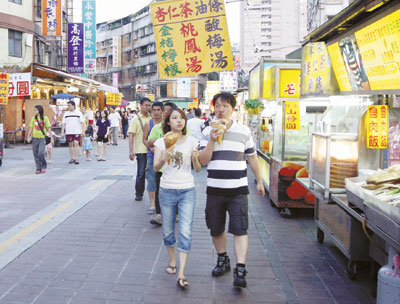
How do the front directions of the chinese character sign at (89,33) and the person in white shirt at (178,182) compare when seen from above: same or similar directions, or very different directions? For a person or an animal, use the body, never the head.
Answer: same or similar directions

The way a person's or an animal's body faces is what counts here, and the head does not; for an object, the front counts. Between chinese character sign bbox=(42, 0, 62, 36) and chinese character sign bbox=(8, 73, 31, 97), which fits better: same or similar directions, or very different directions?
same or similar directions

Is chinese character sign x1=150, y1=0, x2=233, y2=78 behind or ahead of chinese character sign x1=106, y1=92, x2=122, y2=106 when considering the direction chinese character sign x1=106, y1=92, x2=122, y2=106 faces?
ahead

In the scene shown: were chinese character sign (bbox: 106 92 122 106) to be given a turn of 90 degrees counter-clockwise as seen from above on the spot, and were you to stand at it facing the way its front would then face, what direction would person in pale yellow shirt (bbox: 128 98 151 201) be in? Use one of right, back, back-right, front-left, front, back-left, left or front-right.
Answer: right

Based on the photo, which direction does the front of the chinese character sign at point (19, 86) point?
toward the camera

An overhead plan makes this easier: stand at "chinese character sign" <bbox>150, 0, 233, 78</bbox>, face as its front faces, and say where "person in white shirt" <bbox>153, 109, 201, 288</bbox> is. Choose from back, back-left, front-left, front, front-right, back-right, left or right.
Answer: front

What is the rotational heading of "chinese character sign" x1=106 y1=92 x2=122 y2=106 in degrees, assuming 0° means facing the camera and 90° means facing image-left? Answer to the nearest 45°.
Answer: approximately 0°

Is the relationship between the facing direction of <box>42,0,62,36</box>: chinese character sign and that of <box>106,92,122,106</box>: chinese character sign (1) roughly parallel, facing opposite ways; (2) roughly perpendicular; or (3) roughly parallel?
roughly parallel

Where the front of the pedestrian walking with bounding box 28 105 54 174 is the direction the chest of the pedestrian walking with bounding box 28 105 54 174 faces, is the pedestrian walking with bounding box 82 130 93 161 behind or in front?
behind

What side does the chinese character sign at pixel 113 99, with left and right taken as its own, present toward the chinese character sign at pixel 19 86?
front

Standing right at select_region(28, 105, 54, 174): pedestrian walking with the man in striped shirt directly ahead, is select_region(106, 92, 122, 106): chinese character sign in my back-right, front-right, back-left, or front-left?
back-left
